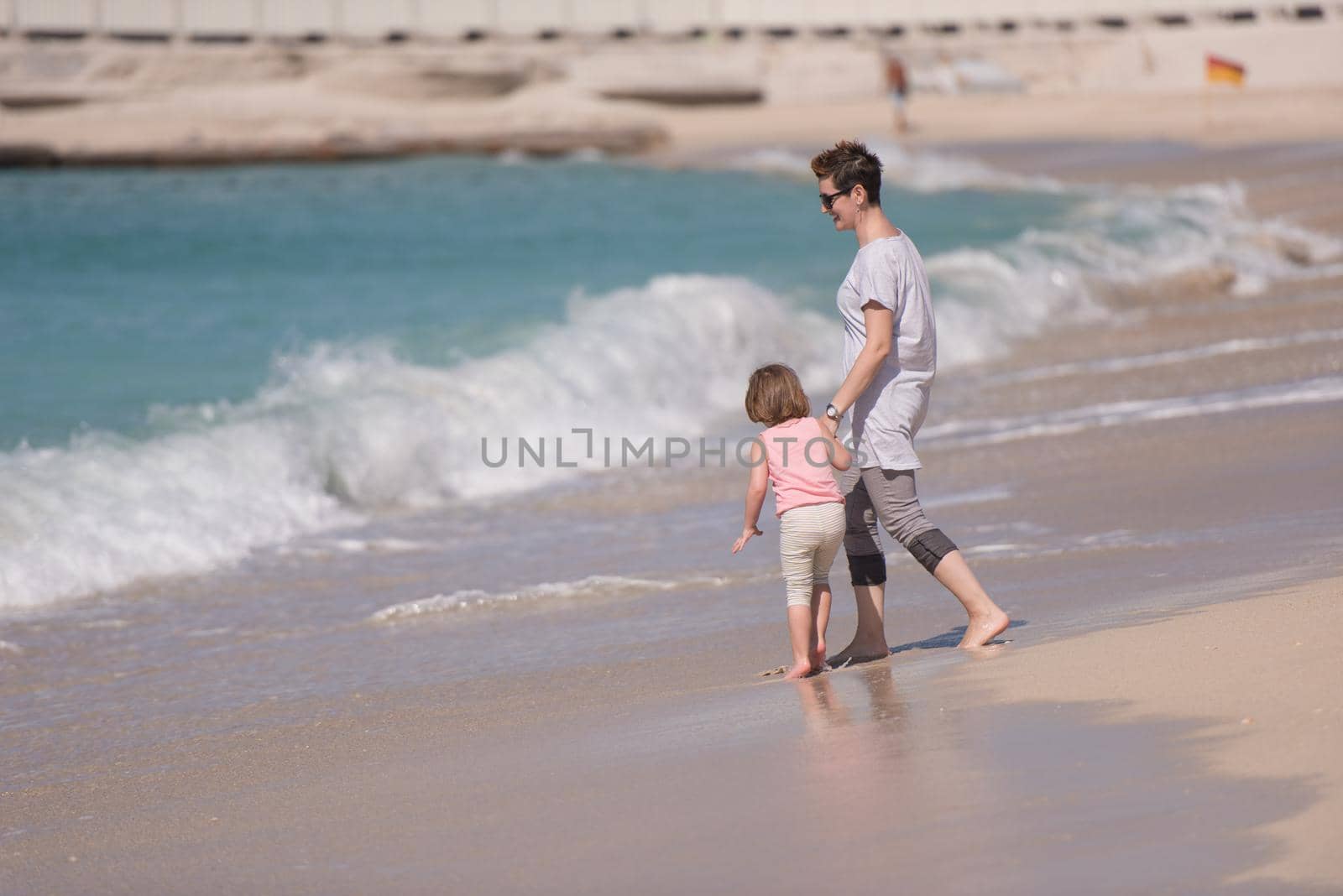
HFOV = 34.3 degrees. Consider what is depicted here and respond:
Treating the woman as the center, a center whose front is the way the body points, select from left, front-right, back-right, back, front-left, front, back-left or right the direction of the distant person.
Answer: right

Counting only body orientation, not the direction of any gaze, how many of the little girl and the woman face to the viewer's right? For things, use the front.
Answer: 0

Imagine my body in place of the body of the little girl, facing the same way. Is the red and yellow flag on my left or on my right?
on my right

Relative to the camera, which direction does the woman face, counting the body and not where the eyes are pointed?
to the viewer's left

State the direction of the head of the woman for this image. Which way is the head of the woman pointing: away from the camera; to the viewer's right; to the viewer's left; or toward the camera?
to the viewer's left

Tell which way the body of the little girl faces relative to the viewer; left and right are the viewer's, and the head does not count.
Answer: facing away from the viewer and to the left of the viewer

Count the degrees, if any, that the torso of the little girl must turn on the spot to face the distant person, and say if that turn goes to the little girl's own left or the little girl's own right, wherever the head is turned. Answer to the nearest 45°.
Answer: approximately 45° to the little girl's own right
